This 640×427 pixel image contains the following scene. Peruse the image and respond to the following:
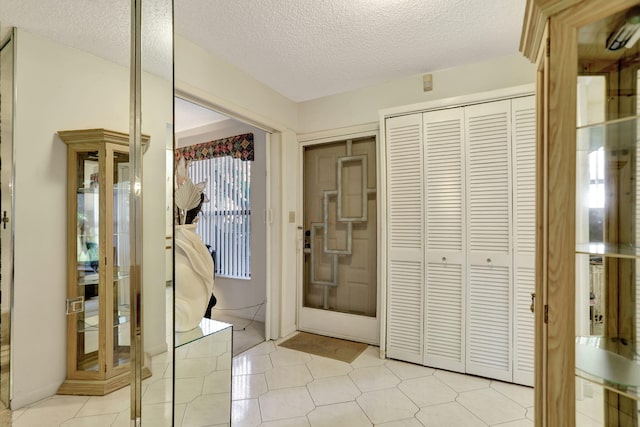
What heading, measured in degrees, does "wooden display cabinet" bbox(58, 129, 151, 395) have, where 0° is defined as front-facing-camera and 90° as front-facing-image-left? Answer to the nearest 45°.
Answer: approximately 315°

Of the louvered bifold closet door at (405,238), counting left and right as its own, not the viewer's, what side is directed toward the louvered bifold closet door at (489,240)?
left

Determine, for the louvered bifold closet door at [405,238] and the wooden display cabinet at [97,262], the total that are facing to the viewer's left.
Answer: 0

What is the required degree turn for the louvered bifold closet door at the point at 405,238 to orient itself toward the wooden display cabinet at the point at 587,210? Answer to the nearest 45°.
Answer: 0° — it already faces it

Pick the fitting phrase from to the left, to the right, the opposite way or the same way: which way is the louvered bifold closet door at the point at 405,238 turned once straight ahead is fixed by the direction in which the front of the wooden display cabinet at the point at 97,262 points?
to the right

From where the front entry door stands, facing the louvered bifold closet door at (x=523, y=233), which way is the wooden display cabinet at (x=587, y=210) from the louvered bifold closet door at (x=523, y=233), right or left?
right

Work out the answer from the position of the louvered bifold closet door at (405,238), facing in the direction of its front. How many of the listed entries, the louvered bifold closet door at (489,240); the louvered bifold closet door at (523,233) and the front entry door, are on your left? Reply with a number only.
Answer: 2

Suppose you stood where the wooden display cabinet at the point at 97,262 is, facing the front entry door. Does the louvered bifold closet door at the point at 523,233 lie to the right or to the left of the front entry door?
right

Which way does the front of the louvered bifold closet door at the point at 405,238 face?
toward the camera
